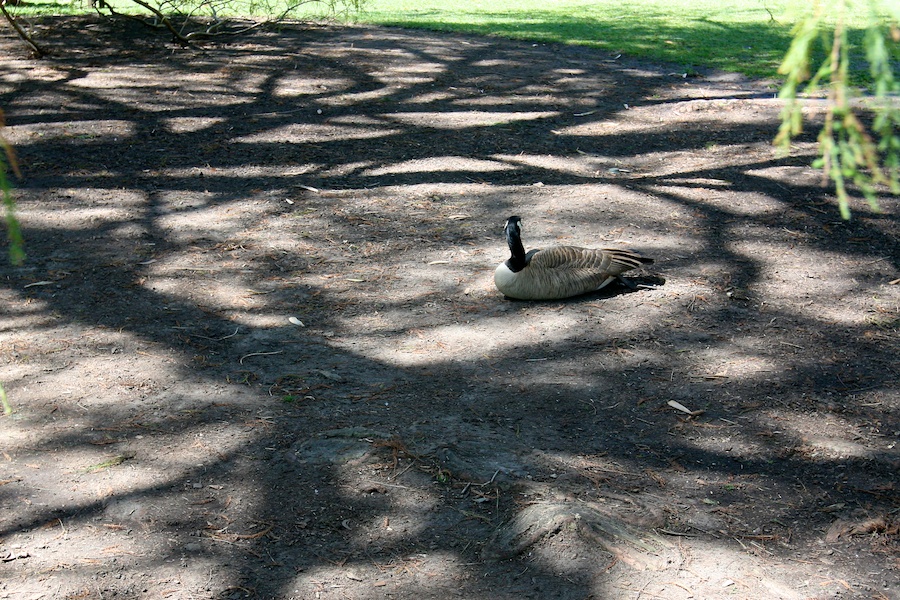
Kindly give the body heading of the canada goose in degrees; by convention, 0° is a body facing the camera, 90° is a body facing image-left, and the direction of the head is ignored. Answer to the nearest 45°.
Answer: approximately 90°
